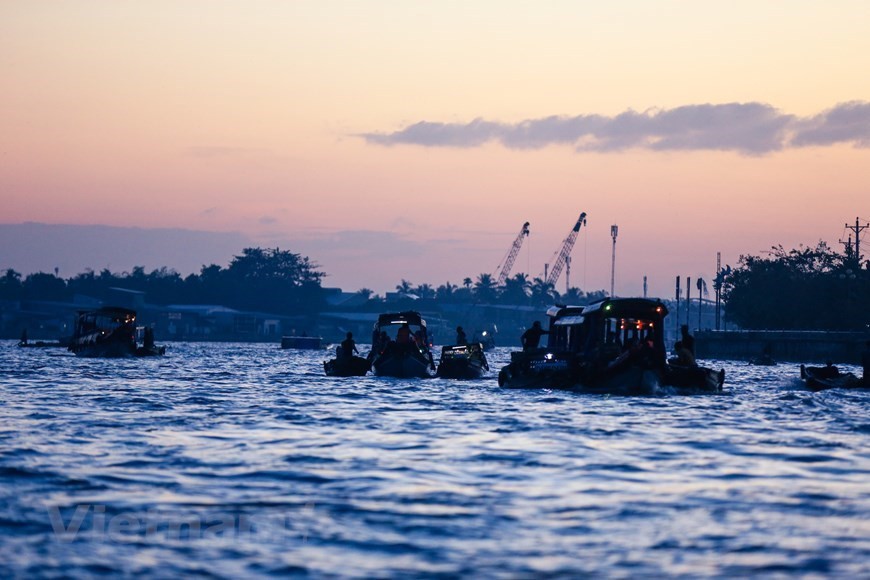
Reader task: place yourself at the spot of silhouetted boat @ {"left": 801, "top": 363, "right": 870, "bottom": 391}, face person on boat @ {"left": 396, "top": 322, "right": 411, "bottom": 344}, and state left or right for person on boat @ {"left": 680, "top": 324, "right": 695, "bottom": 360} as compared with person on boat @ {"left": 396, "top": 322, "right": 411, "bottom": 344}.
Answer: left

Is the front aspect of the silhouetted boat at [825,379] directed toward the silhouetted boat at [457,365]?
yes

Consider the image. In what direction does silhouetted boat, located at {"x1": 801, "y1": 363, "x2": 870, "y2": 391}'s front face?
to the viewer's left

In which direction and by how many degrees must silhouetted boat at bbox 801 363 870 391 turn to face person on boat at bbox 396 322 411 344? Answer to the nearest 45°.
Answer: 0° — it already faces them
